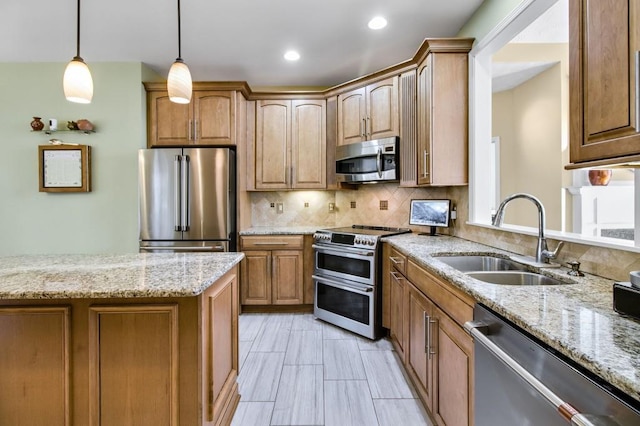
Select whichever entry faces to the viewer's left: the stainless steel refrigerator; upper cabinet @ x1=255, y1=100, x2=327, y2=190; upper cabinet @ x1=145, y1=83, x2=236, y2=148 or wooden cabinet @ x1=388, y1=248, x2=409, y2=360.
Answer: the wooden cabinet

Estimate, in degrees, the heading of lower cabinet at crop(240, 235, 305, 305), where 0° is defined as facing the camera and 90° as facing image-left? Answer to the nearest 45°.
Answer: approximately 0°

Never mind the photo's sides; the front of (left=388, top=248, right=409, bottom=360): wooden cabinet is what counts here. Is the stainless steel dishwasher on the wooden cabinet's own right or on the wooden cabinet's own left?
on the wooden cabinet's own left

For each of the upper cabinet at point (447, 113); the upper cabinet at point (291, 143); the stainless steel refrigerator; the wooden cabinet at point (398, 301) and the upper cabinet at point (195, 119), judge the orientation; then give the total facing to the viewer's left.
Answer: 2

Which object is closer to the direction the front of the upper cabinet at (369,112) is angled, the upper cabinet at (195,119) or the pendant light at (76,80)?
the pendant light

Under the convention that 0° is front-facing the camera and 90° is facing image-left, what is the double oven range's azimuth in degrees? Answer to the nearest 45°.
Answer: approximately 45°

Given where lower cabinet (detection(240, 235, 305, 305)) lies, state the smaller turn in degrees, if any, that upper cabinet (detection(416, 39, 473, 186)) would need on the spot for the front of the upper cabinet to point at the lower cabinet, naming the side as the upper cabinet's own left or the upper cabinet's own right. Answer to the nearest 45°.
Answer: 0° — it already faces it

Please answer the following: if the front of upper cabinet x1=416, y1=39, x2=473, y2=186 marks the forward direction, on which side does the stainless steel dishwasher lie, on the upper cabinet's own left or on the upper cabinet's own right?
on the upper cabinet's own left

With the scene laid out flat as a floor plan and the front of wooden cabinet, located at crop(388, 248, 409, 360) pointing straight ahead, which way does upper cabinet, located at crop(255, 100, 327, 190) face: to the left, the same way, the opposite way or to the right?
to the left
